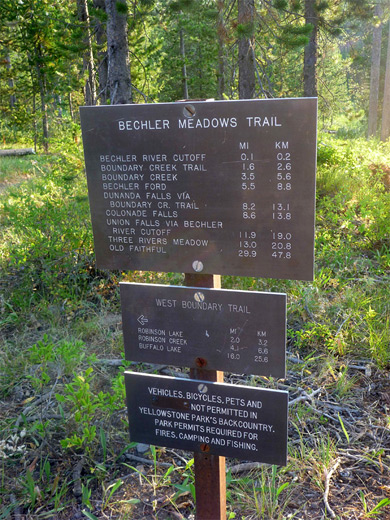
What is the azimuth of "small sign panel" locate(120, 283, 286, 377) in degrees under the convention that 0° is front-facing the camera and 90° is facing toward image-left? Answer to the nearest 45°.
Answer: approximately 0°

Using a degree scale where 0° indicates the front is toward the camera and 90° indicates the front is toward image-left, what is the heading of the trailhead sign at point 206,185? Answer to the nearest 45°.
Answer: approximately 0°

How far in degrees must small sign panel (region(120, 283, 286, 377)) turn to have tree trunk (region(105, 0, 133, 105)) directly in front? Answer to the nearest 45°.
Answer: approximately 180°

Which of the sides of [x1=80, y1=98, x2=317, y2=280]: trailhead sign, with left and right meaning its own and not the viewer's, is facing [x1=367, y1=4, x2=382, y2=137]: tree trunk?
back

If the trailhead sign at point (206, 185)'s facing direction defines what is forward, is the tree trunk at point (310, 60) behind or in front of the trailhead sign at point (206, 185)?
behind

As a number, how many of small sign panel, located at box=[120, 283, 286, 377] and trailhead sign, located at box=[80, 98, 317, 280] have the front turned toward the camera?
2

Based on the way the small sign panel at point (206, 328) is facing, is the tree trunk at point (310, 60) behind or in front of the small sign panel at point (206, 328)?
behind

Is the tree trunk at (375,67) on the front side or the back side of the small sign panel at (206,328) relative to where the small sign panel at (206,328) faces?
on the back side
